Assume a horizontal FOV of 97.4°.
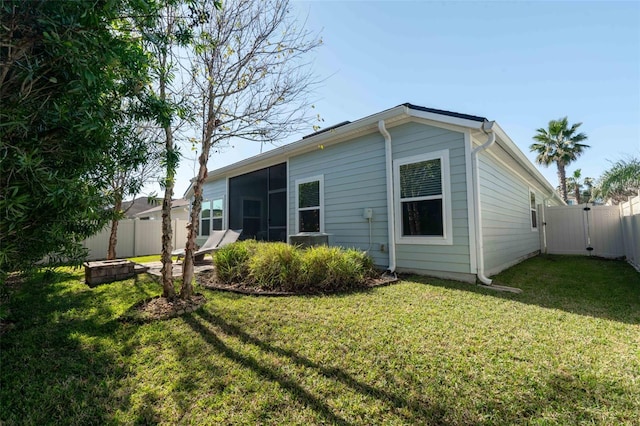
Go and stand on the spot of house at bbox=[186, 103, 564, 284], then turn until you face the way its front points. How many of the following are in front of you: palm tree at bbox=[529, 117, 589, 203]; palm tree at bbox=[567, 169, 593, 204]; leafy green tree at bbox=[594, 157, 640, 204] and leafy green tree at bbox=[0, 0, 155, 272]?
3

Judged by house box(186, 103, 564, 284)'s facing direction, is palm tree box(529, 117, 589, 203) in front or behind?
in front

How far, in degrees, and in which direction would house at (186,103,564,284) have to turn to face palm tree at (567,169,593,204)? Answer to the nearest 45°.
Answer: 0° — it already faces it

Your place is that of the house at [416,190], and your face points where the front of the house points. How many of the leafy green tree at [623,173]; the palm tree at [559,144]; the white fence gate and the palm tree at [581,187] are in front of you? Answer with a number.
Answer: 4

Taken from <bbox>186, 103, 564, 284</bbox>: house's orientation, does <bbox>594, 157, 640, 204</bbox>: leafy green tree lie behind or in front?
in front

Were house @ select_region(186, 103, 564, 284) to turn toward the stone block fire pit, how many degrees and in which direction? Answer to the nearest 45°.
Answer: approximately 135° to its left

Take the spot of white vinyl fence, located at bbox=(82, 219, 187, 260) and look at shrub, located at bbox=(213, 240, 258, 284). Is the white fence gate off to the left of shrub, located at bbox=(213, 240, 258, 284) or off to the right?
left
